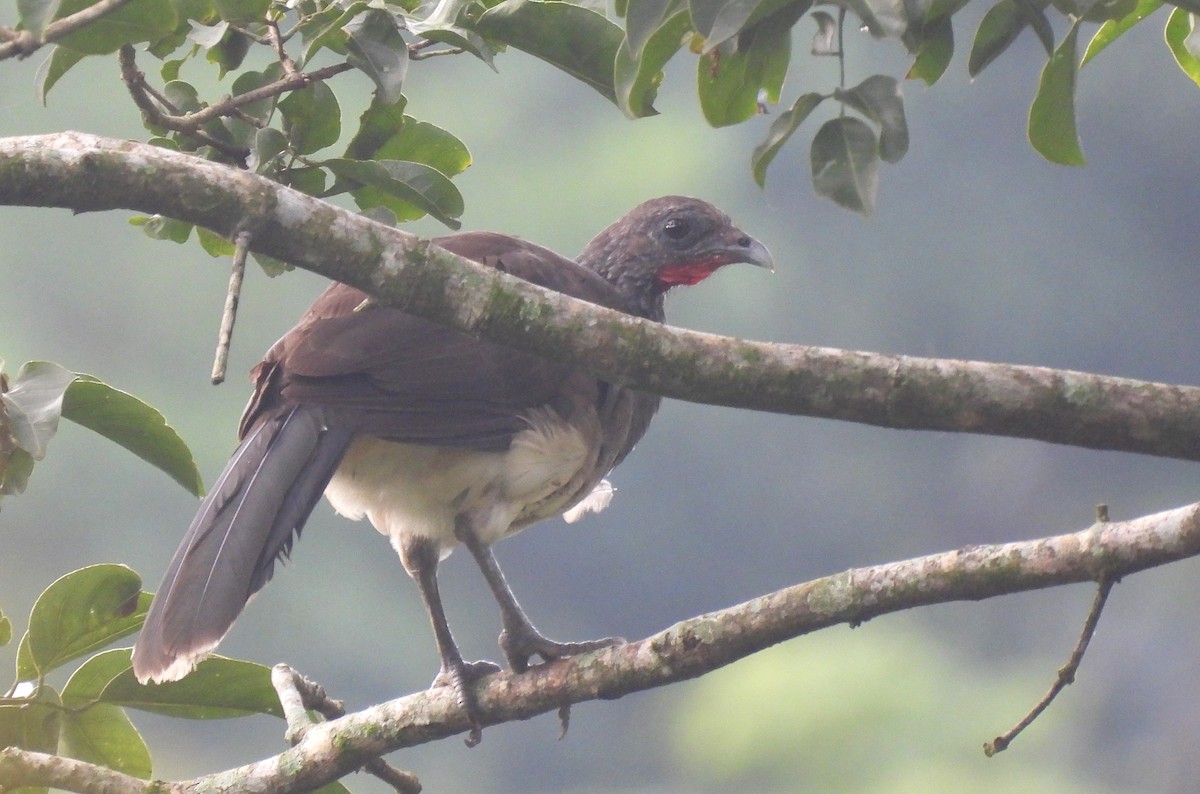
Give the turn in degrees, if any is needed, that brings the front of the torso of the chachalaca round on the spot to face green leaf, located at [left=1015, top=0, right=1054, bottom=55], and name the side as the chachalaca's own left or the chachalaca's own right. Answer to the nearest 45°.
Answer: approximately 45° to the chachalaca's own right

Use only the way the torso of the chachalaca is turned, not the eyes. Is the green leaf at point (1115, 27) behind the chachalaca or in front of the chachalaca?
in front

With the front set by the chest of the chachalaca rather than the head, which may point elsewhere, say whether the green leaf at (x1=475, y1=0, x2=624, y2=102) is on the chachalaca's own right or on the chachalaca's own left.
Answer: on the chachalaca's own right

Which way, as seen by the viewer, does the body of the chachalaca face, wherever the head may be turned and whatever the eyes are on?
to the viewer's right

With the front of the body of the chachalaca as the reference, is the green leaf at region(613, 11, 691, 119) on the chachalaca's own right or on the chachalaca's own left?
on the chachalaca's own right

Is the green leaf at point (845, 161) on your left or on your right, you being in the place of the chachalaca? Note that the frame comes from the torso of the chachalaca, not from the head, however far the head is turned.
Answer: on your right

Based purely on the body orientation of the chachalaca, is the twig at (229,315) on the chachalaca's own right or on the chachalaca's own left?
on the chachalaca's own right
